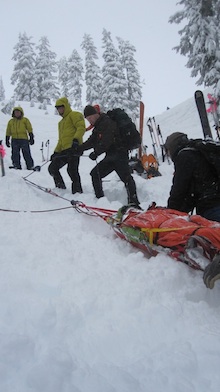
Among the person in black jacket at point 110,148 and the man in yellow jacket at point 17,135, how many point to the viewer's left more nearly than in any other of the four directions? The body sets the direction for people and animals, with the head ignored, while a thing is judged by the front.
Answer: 1

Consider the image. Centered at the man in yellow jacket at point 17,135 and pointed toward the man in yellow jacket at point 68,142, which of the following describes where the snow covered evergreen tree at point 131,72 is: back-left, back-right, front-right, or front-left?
back-left

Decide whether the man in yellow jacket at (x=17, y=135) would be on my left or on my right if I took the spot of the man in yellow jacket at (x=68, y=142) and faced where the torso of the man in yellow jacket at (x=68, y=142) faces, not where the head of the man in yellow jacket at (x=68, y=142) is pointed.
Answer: on my right

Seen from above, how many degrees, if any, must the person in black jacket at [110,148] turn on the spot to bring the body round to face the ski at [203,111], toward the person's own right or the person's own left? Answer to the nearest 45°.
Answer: approximately 135° to the person's own right

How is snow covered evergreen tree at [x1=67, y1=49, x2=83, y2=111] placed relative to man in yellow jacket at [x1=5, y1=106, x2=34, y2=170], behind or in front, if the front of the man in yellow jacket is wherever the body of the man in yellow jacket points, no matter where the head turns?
behind

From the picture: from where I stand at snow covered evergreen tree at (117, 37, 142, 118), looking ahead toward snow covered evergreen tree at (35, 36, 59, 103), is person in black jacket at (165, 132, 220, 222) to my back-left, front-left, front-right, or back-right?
back-left

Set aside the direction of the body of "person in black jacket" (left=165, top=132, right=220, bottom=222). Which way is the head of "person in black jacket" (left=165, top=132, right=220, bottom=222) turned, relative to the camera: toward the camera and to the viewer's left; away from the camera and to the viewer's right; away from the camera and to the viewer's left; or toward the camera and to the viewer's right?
away from the camera and to the viewer's left

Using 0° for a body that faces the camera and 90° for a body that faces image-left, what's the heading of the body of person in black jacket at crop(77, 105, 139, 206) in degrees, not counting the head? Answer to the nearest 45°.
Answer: approximately 90°

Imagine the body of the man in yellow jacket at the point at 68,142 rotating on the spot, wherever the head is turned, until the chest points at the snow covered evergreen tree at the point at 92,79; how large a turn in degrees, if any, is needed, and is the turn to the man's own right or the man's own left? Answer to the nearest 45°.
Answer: approximately 135° to the man's own right

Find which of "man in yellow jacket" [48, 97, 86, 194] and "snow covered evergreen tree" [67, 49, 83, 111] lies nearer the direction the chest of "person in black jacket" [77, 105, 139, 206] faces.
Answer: the man in yellow jacket

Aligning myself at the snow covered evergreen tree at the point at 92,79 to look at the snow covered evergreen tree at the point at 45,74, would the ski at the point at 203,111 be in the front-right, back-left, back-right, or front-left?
back-left

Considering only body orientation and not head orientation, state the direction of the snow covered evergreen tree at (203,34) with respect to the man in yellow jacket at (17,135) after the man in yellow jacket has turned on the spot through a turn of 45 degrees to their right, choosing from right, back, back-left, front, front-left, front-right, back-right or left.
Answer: back

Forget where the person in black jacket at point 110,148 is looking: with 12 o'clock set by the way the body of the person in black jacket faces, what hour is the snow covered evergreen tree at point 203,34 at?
The snow covered evergreen tree is roughly at 4 o'clock from the person in black jacket.
